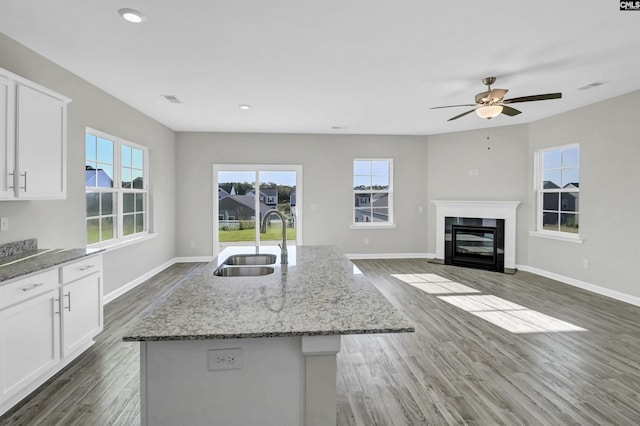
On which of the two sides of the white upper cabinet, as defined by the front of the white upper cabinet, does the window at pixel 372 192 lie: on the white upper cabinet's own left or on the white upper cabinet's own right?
on the white upper cabinet's own left

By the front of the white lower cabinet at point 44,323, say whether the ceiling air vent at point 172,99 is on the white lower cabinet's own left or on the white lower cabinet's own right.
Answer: on the white lower cabinet's own left

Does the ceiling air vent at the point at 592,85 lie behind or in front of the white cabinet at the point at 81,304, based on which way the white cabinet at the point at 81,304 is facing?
in front

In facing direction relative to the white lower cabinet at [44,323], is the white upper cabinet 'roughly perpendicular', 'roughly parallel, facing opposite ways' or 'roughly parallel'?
roughly parallel

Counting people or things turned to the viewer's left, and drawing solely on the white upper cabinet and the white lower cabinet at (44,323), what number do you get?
0

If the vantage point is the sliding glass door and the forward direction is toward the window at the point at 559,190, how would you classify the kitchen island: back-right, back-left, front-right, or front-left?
front-right

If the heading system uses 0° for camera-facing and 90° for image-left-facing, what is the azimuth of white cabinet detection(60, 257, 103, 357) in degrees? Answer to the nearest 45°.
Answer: approximately 315°

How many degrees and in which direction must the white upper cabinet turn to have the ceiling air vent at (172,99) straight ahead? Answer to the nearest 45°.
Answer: approximately 90° to its left

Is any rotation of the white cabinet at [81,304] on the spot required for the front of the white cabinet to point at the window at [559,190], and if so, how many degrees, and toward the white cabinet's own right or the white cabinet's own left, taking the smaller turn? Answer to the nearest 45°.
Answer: approximately 45° to the white cabinet's own left

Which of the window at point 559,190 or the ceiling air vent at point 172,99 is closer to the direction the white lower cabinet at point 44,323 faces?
the window

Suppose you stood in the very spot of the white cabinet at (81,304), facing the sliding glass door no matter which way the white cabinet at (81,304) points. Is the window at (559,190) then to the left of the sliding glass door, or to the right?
right

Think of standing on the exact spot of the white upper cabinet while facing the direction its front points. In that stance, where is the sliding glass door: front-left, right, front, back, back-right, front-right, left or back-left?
left

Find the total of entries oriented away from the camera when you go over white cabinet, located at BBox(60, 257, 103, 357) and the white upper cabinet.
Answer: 0

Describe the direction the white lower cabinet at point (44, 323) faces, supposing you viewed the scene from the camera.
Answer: facing the viewer and to the right of the viewer
